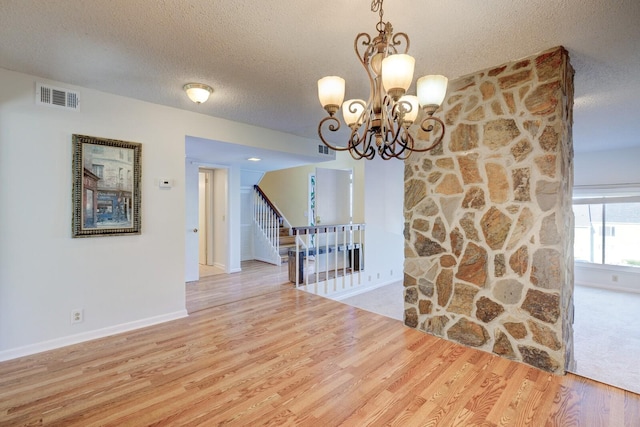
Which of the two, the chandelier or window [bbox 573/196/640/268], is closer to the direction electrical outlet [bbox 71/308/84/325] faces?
the chandelier

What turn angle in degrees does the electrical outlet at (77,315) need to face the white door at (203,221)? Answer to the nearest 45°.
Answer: approximately 135° to its left

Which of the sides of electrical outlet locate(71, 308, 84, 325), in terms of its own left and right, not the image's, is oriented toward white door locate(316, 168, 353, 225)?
left

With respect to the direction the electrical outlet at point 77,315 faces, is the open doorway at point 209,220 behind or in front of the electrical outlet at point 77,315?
behind

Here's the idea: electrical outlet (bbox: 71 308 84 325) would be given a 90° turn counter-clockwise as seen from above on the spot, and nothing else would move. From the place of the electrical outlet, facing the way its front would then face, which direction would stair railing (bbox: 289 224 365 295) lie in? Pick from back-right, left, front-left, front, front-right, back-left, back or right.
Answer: front

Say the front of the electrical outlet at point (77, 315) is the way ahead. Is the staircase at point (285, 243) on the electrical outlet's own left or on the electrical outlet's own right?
on the electrical outlet's own left

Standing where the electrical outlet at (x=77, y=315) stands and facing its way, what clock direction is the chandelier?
The chandelier is roughly at 11 o'clock from the electrical outlet.
